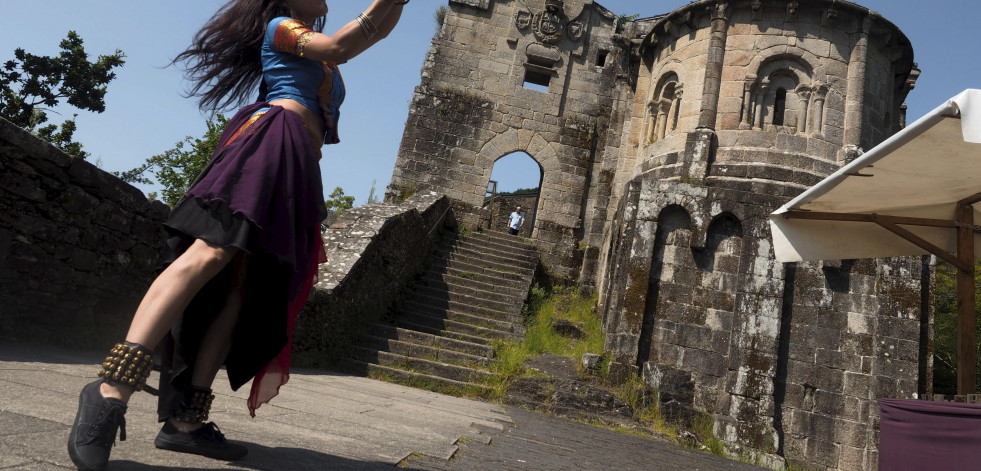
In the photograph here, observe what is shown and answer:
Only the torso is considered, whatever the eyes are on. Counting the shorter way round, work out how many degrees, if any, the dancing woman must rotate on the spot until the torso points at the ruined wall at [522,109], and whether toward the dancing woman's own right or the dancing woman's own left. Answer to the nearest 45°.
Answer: approximately 45° to the dancing woman's own left

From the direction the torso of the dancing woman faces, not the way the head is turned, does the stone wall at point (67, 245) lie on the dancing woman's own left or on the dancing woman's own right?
on the dancing woman's own left

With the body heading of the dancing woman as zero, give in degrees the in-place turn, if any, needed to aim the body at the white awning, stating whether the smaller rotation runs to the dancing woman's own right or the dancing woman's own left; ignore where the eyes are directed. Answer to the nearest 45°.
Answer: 0° — they already face it

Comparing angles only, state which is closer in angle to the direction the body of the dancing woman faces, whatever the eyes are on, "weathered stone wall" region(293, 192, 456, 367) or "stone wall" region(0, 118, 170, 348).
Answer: the weathered stone wall

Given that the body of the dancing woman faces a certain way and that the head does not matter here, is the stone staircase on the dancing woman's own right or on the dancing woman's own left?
on the dancing woman's own left

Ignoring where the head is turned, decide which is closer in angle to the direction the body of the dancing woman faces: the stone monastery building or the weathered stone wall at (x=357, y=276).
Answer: the stone monastery building

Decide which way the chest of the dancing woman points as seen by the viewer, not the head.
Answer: to the viewer's right

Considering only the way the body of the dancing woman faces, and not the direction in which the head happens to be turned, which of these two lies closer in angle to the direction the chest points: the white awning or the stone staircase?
the white awning

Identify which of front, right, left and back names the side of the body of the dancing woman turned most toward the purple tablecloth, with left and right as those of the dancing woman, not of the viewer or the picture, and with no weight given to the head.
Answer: front
